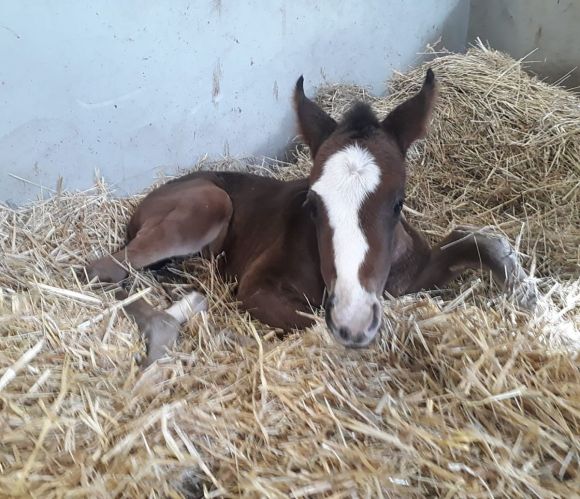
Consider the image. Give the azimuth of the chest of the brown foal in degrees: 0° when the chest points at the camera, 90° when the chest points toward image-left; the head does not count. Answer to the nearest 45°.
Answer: approximately 315°
